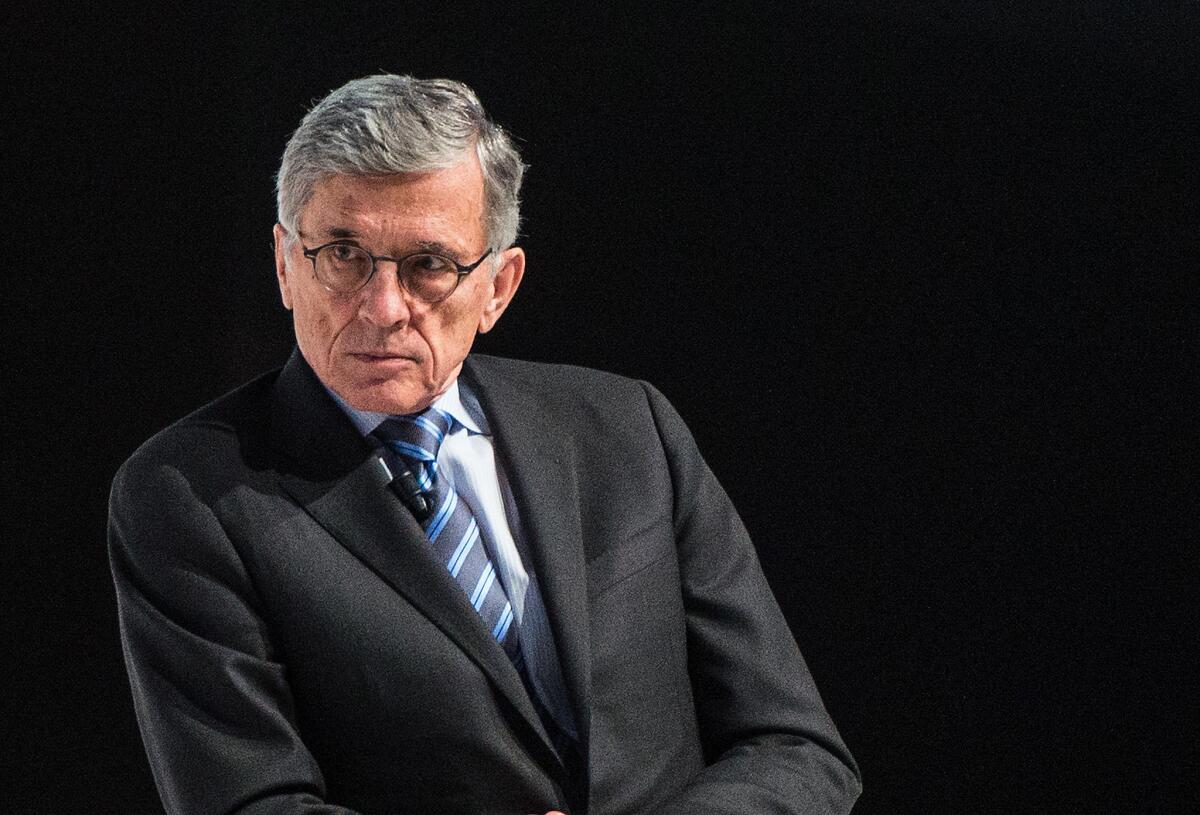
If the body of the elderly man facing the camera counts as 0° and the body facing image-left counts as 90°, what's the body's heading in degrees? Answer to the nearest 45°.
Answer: approximately 0°
